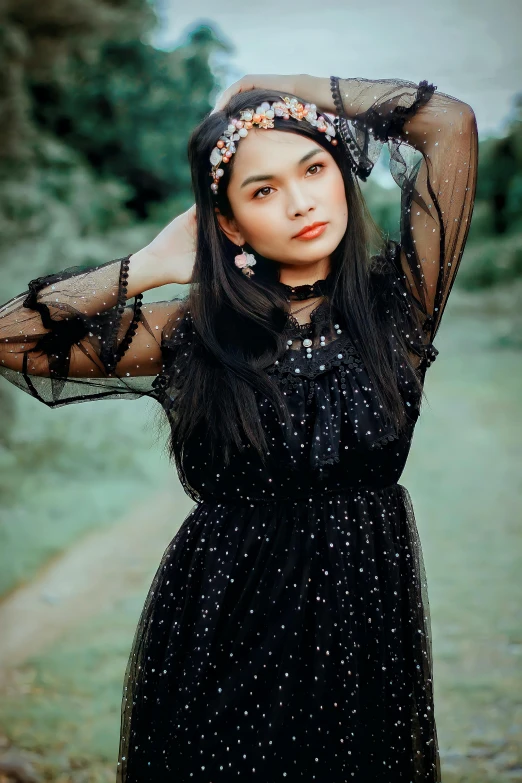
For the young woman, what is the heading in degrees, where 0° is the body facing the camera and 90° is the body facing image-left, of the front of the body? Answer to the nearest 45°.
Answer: approximately 0°
